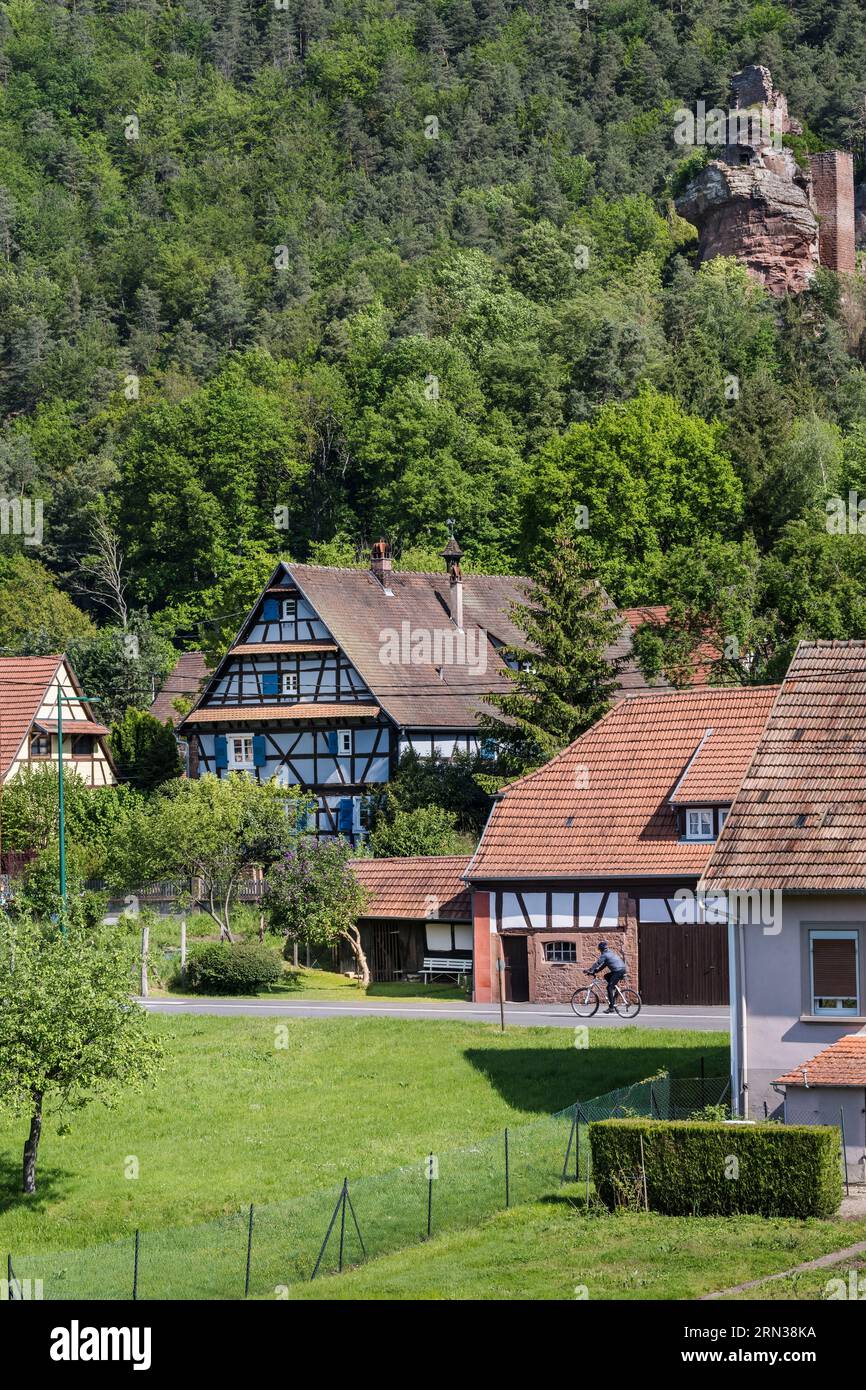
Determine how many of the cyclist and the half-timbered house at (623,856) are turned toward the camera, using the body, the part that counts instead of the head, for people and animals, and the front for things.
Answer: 1

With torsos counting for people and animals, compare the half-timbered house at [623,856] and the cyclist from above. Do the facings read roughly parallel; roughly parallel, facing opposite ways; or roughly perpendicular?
roughly perpendicular

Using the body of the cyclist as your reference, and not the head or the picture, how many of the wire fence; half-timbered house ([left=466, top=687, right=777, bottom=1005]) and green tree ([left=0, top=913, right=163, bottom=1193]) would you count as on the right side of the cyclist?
1

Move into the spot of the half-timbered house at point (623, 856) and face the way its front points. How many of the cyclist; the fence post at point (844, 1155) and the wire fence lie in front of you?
3

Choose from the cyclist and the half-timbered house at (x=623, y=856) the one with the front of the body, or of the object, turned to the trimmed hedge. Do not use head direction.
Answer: the half-timbered house

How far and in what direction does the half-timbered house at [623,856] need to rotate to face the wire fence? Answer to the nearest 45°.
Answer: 0° — it already faces it

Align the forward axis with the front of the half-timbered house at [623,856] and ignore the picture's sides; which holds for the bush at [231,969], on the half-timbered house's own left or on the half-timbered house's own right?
on the half-timbered house's own right

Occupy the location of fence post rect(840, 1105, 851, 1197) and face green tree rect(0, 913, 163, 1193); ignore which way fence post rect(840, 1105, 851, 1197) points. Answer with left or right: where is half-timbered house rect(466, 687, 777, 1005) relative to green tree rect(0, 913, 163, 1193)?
right
